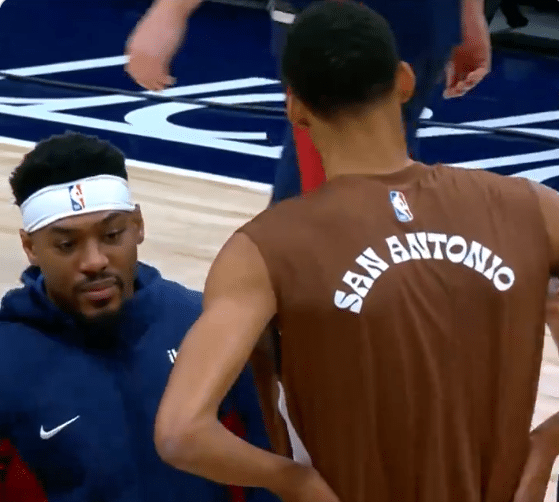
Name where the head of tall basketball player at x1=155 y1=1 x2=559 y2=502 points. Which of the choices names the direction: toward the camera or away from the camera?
away from the camera

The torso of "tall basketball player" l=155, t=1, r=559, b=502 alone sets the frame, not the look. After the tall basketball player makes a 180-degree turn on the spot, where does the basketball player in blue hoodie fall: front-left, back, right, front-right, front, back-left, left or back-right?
back-right

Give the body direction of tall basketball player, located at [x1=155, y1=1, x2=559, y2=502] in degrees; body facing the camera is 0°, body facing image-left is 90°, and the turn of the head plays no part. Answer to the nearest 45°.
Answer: approximately 180°
